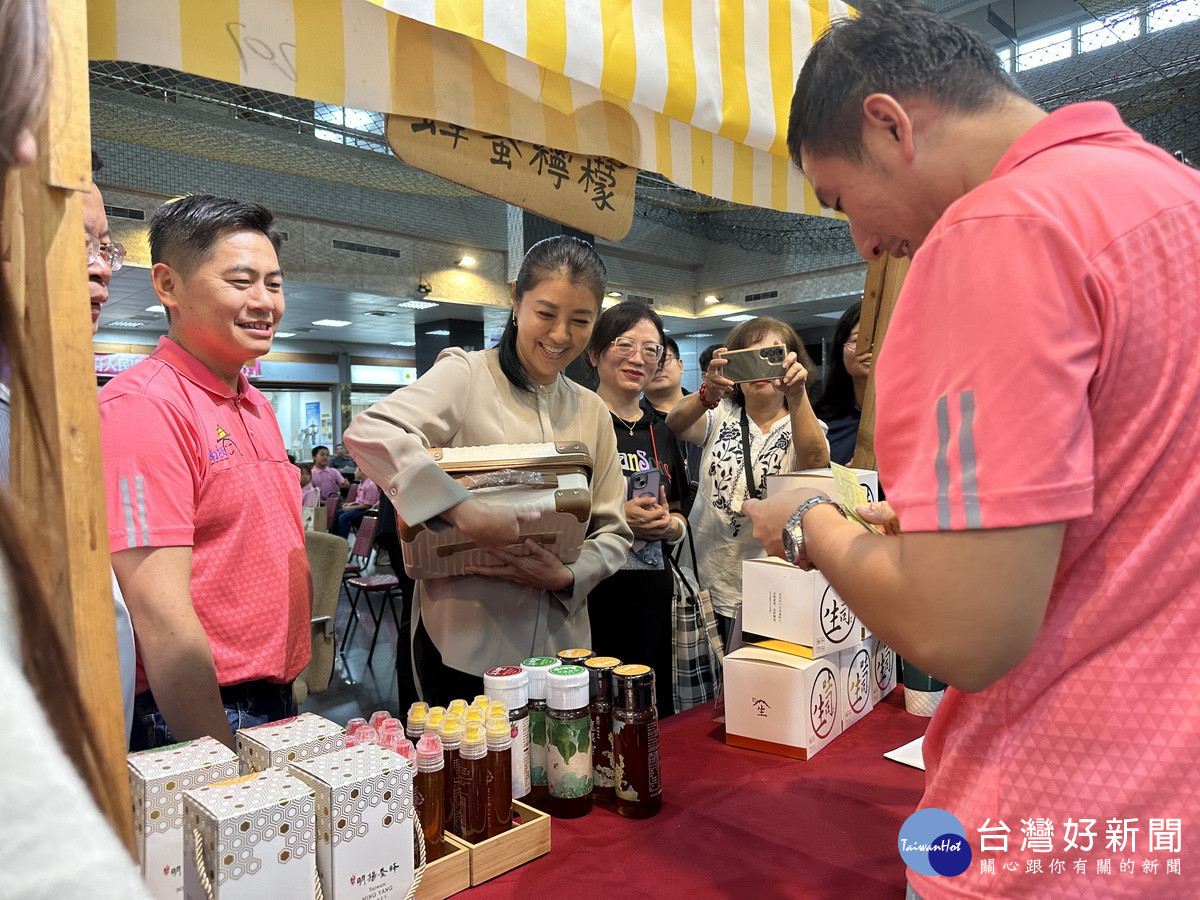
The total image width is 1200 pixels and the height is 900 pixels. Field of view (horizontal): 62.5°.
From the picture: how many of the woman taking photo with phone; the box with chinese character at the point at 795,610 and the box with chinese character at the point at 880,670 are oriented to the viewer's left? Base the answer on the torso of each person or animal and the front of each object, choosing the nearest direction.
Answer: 0

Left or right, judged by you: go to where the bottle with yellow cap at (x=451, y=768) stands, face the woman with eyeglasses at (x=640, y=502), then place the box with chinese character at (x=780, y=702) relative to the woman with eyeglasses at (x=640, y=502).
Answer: right

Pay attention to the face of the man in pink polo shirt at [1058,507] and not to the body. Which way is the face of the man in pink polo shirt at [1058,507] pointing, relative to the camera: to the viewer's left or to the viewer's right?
to the viewer's left

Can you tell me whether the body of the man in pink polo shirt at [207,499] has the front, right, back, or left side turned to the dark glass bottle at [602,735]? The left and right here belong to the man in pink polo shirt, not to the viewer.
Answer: front

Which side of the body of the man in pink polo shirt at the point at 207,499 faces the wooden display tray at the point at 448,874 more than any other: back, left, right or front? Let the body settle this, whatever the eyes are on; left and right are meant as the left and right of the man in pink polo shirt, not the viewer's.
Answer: front

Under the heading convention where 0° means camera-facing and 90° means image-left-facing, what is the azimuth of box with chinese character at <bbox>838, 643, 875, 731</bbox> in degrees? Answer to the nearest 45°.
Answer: approximately 315°

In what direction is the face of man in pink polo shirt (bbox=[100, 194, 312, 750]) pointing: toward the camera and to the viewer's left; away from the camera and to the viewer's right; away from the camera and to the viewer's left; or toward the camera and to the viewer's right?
toward the camera and to the viewer's right

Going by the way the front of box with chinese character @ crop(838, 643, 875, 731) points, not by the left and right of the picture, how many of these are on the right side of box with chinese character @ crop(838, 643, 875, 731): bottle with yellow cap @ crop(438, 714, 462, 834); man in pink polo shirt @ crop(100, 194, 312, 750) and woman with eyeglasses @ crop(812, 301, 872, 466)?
2

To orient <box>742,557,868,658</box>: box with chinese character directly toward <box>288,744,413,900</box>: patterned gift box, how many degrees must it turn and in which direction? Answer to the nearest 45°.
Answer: approximately 90° to its right

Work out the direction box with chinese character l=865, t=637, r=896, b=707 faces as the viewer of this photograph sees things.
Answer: facing the viewer and to the right of the viewer

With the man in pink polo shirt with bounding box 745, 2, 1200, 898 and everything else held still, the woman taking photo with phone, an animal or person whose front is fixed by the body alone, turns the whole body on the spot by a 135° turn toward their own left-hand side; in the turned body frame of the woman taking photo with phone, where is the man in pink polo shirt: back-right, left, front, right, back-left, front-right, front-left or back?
back-right
